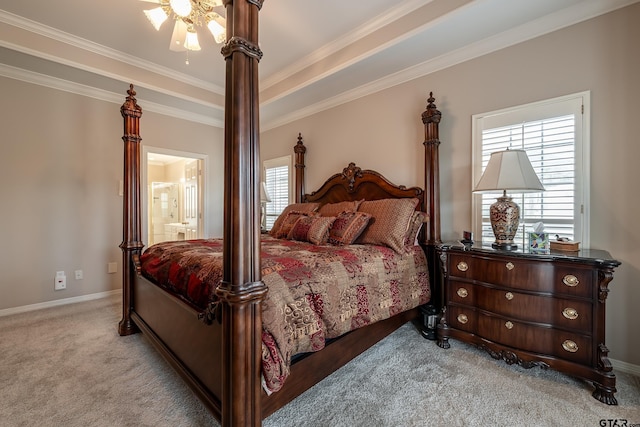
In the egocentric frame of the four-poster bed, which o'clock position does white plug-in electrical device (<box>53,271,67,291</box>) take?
The white plug-in electrical device is roughly at 3 o'clock from the four-poster bed.

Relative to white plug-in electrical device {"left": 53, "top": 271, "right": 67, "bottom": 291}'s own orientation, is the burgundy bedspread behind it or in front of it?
in front

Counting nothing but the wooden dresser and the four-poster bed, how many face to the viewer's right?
0

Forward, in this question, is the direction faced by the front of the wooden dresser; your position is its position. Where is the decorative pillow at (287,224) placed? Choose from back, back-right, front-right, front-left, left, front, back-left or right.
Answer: front-right

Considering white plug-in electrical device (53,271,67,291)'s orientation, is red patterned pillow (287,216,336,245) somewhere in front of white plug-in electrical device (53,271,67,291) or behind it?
in front

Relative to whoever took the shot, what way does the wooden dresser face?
facing the viewer and to the left of the viewer

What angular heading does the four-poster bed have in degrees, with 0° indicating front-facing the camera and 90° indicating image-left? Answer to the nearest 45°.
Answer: approximately 45°

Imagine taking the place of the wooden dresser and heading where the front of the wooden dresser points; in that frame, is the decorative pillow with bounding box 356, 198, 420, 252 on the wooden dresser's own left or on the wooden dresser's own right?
on the wooden dresser's own right

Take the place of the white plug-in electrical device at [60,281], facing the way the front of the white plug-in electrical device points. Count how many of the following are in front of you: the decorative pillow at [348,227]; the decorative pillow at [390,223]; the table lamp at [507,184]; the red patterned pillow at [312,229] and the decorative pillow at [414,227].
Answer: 5

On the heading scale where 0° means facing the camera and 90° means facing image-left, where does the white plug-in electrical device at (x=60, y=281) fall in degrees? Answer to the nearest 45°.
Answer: approximately 315°
